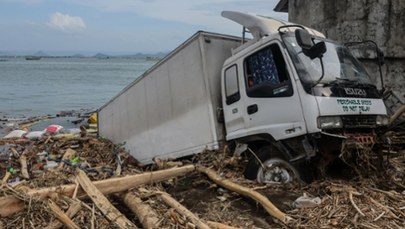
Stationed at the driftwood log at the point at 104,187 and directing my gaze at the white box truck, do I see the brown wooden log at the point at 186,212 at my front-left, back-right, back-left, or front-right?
front-right

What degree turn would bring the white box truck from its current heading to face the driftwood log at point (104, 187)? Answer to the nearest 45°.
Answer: approximately 90° to its right

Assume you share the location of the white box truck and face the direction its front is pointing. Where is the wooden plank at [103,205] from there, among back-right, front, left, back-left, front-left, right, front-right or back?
right

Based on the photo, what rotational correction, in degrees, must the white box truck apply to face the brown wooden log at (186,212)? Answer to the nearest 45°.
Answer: approximately 90° to its right

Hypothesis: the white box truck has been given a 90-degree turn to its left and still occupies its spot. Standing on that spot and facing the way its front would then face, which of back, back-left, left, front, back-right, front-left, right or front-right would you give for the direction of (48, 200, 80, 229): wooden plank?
back

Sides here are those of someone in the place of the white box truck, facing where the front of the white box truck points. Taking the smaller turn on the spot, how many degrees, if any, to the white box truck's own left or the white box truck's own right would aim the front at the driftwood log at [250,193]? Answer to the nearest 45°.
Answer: approximately 45° to the white box truck's own right

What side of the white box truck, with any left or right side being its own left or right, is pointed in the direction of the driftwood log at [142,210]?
right
